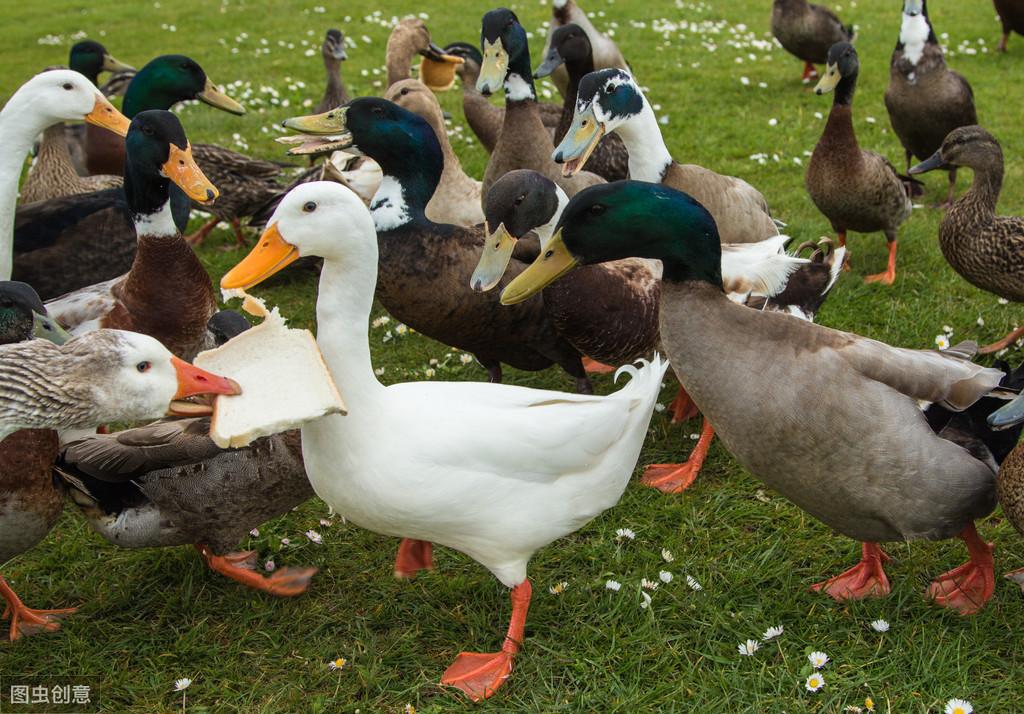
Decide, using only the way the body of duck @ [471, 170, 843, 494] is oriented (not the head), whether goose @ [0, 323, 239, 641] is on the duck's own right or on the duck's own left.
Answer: on the duck's own left

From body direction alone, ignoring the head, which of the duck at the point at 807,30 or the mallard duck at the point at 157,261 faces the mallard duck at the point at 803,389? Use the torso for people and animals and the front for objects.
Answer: the mallard duck at the point at 157,261

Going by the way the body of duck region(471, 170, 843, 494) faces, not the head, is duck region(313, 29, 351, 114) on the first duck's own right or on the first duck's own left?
on the first duck's own right

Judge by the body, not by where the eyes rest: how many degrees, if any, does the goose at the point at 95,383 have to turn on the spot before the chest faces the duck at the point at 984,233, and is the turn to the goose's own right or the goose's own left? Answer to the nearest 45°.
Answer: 0° — it already faces it

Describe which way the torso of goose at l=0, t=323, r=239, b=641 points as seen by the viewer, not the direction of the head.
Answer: to the viewer's right

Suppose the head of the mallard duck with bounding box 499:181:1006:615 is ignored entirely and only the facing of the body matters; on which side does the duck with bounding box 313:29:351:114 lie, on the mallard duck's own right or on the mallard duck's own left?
on the mallard duck's own right

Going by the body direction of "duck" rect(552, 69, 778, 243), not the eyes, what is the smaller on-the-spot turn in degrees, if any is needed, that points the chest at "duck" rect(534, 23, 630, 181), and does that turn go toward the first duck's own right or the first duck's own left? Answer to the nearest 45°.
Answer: approximately 90° to the first duck's own right

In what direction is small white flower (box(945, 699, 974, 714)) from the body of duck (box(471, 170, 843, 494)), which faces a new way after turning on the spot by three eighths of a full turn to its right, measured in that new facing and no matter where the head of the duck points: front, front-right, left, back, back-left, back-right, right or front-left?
right

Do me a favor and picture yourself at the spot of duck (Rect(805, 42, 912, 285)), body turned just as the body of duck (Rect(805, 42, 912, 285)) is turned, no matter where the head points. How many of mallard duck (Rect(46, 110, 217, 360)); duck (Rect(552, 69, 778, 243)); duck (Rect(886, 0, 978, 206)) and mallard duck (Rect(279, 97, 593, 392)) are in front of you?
3

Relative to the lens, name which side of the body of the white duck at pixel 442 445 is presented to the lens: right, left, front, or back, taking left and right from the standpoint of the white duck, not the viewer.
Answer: left

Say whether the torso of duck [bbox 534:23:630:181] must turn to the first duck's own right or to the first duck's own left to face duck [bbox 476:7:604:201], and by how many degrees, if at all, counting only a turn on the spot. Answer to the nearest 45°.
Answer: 0° — it already faces it

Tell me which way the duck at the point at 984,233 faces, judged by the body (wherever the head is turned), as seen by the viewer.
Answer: to the viewer's left
